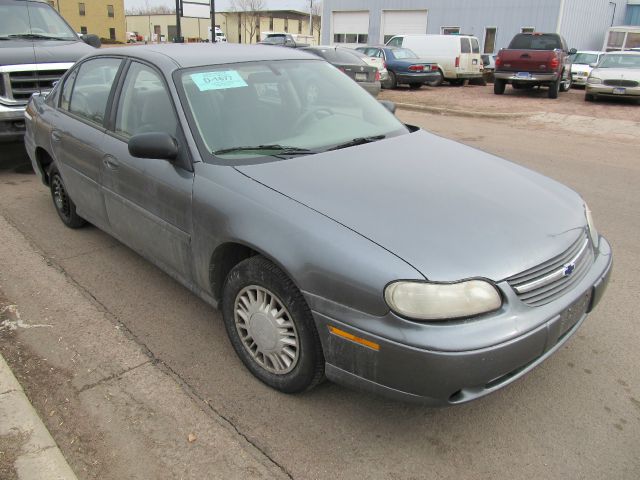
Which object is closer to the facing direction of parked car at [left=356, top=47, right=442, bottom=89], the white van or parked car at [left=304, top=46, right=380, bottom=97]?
the white van

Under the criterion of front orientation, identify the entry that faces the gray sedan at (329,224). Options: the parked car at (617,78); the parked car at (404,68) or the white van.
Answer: the parked car at (617,78)

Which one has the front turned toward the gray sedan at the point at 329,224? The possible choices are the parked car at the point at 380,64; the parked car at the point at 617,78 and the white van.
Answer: the parked car at the point at 617,78

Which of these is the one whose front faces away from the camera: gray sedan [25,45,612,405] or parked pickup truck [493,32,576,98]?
the parked pickup truck

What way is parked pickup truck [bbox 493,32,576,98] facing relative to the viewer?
away from the camera

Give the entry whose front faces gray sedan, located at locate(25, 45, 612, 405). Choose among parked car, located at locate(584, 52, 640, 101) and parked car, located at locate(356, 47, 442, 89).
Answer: parked car, located at locate(584, 52, 640, 101)

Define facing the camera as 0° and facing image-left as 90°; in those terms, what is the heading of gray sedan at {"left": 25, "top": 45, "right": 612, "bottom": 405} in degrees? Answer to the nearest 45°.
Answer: approximately 315°

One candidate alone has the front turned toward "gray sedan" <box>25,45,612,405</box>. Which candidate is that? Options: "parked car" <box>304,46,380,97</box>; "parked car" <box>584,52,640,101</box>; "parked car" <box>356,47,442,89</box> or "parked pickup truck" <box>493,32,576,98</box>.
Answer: "parked car" <box>584,52,640,101</box>

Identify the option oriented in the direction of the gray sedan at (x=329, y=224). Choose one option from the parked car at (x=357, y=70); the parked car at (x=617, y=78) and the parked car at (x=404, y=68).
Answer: the parked car at (x=617, y=78)

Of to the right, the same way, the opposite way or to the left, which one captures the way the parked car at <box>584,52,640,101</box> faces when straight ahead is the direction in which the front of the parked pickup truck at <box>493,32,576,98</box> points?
the opposite way

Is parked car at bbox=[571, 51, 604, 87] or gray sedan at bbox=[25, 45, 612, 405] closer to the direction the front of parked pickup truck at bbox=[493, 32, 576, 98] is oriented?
the parked car

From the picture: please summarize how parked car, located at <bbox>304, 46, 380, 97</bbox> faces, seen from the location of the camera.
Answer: facing away from the viewer and to the left of the viewer
